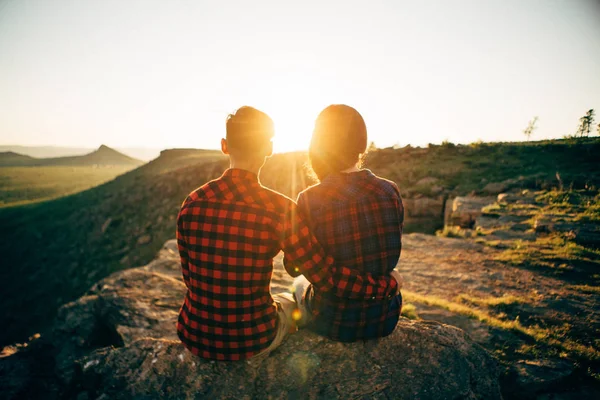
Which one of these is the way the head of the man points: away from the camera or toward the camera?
away from the camera

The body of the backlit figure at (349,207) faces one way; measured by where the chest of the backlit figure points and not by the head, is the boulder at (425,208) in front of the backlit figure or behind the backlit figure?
in front

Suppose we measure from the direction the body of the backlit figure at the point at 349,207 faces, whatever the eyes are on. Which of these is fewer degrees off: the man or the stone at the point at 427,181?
the stone

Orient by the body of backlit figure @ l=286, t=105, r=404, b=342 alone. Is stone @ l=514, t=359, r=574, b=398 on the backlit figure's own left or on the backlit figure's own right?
on the backlit figure's own right

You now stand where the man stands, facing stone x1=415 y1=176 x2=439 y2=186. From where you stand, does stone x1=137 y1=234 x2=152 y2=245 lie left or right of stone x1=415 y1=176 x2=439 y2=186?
left

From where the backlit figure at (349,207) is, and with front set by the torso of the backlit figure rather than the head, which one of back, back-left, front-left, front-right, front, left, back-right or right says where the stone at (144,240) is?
front-left

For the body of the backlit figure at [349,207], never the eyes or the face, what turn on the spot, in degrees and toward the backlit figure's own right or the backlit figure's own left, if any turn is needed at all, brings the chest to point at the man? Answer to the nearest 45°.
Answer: approximately 135° to the backlit figure's own left

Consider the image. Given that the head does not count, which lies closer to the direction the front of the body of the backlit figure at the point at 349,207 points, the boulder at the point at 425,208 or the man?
the boulder

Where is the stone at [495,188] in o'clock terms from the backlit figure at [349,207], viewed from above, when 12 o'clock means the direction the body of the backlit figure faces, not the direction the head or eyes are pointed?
The stone is roughly at 1 o'clock from the backlit figure.

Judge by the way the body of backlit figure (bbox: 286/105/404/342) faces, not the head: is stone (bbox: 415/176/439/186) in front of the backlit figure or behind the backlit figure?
in front

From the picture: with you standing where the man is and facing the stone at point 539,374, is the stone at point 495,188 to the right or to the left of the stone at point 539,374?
left

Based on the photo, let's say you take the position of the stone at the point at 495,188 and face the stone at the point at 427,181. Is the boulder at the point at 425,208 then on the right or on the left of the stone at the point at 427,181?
left

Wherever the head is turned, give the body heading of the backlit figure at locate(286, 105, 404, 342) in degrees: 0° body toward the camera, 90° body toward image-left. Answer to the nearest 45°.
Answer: approximately 180°
